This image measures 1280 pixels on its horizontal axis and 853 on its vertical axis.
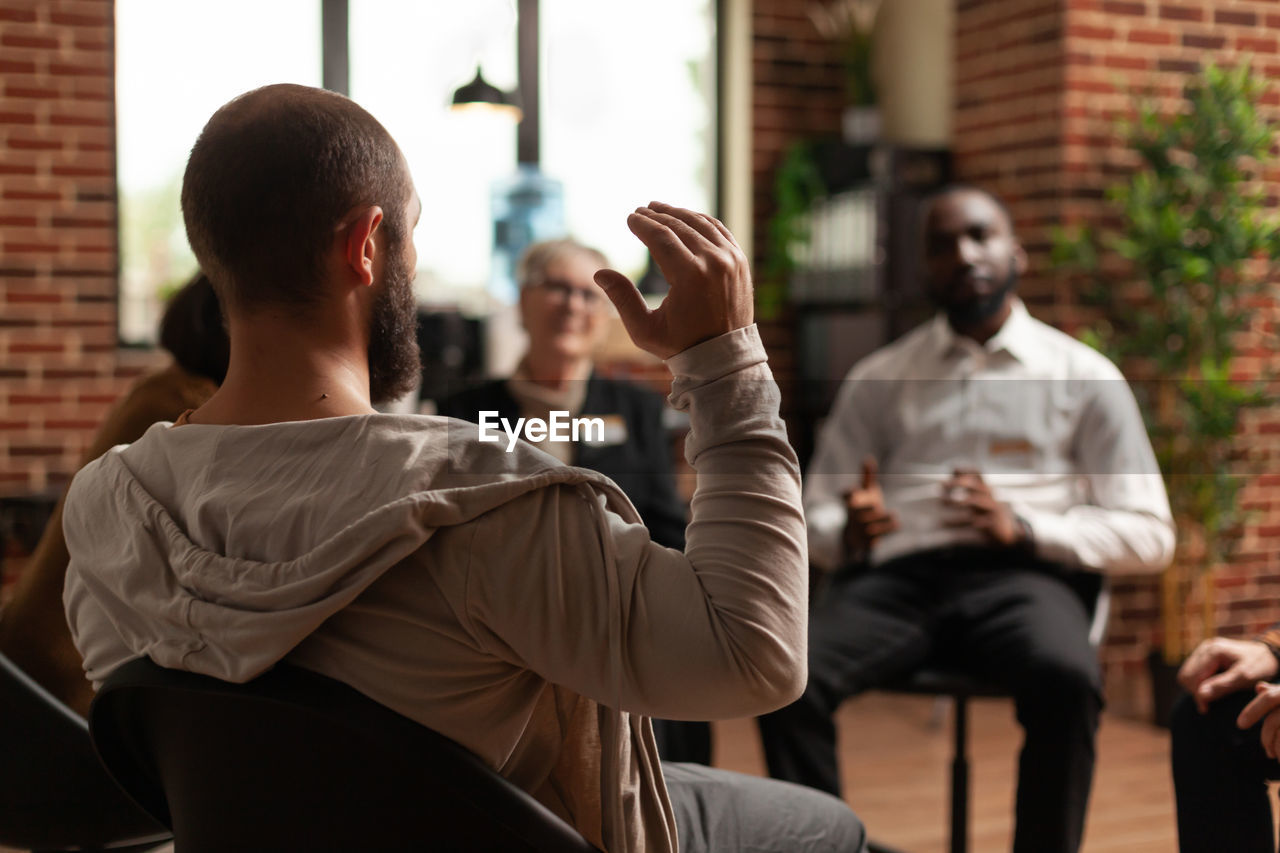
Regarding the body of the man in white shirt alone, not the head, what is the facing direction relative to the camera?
toward the camera

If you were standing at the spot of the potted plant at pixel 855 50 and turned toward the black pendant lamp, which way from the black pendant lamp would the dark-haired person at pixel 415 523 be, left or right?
left

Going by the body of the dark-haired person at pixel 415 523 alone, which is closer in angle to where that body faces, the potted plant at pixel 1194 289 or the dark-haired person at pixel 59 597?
the potted plant

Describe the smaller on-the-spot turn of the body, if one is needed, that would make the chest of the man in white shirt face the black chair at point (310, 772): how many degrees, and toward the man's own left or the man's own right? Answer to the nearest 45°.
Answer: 0° — they already face it

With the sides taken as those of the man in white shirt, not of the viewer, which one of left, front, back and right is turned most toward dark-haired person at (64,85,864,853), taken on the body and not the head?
front

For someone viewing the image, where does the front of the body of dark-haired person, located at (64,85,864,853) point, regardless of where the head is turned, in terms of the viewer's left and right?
facing away from the viewer and to the right of the viewer

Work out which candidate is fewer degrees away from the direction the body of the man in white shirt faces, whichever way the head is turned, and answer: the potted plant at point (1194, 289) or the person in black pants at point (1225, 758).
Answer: the person in black pants

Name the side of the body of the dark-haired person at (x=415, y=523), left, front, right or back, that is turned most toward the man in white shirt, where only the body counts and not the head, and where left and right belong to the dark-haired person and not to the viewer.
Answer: front

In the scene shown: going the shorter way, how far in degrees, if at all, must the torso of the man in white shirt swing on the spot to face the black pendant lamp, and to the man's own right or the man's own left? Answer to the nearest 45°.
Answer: approximately 135° to the man's own right

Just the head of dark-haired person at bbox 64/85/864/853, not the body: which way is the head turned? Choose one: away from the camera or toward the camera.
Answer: away from the camera

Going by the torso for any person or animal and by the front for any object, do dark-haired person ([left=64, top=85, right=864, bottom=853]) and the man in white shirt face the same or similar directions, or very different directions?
very different directions

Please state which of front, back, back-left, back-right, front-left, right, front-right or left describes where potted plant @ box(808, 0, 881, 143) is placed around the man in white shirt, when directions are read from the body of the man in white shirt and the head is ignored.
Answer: back

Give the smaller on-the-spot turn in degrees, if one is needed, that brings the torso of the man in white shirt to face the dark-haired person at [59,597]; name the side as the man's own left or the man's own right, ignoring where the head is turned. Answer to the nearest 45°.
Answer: approximately 45° to the man's own right

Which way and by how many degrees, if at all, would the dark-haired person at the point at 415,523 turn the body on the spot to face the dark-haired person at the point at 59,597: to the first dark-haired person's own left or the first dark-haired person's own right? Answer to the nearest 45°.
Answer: approximately 90° to the first dark-haired person's own left

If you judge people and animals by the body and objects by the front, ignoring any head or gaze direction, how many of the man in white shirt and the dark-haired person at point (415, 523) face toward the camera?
1
